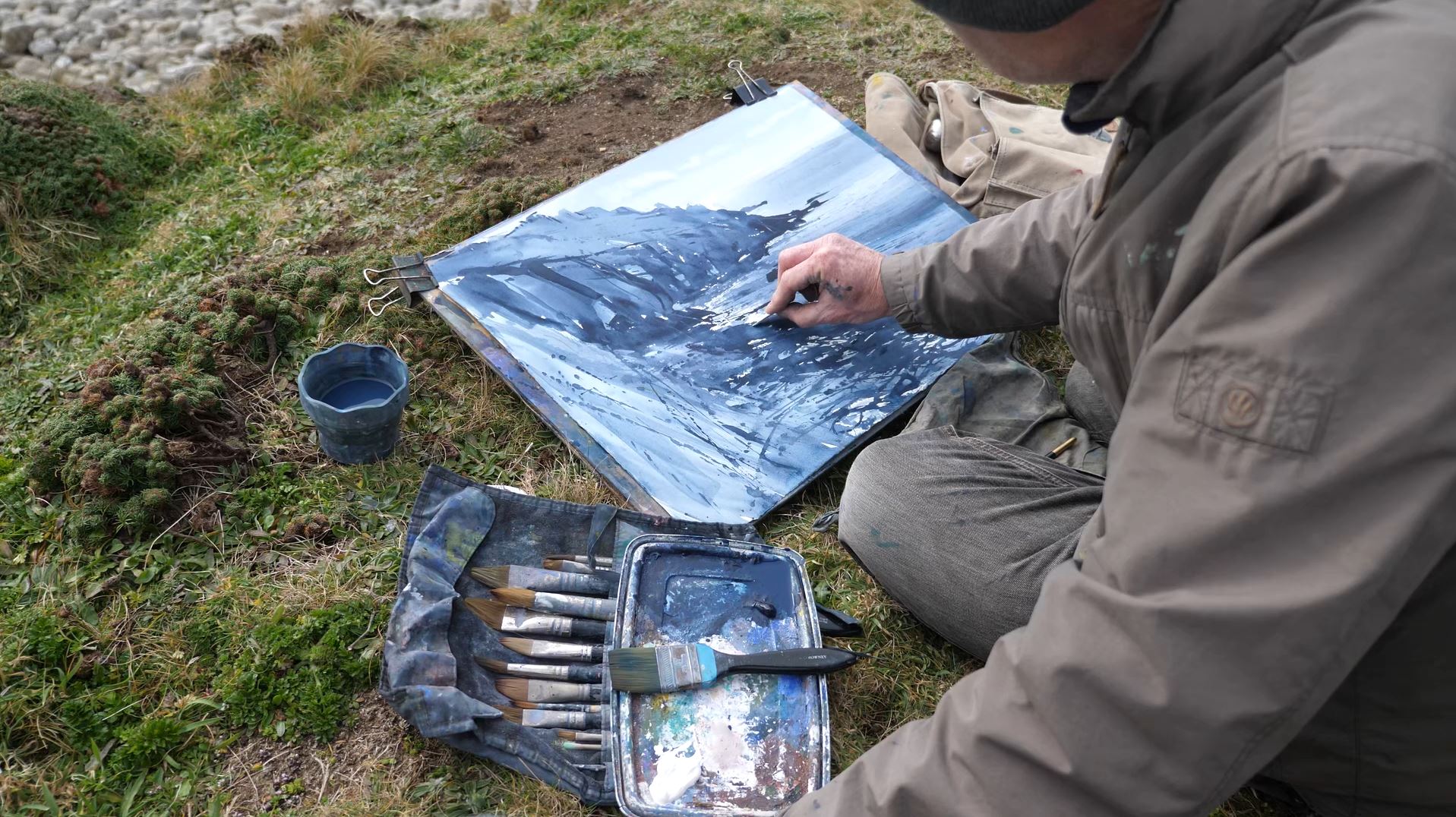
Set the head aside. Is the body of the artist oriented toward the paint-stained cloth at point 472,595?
yes

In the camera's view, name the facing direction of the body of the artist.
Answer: to the viewer's left

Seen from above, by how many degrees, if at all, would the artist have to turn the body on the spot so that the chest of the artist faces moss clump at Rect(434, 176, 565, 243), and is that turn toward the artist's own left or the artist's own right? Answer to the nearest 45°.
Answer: approximately 45° to the artist's own right

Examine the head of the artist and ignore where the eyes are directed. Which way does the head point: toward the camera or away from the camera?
away from the camera

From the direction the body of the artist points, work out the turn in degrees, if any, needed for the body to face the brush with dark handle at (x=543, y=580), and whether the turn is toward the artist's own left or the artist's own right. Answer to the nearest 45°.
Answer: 0° — they already face it
